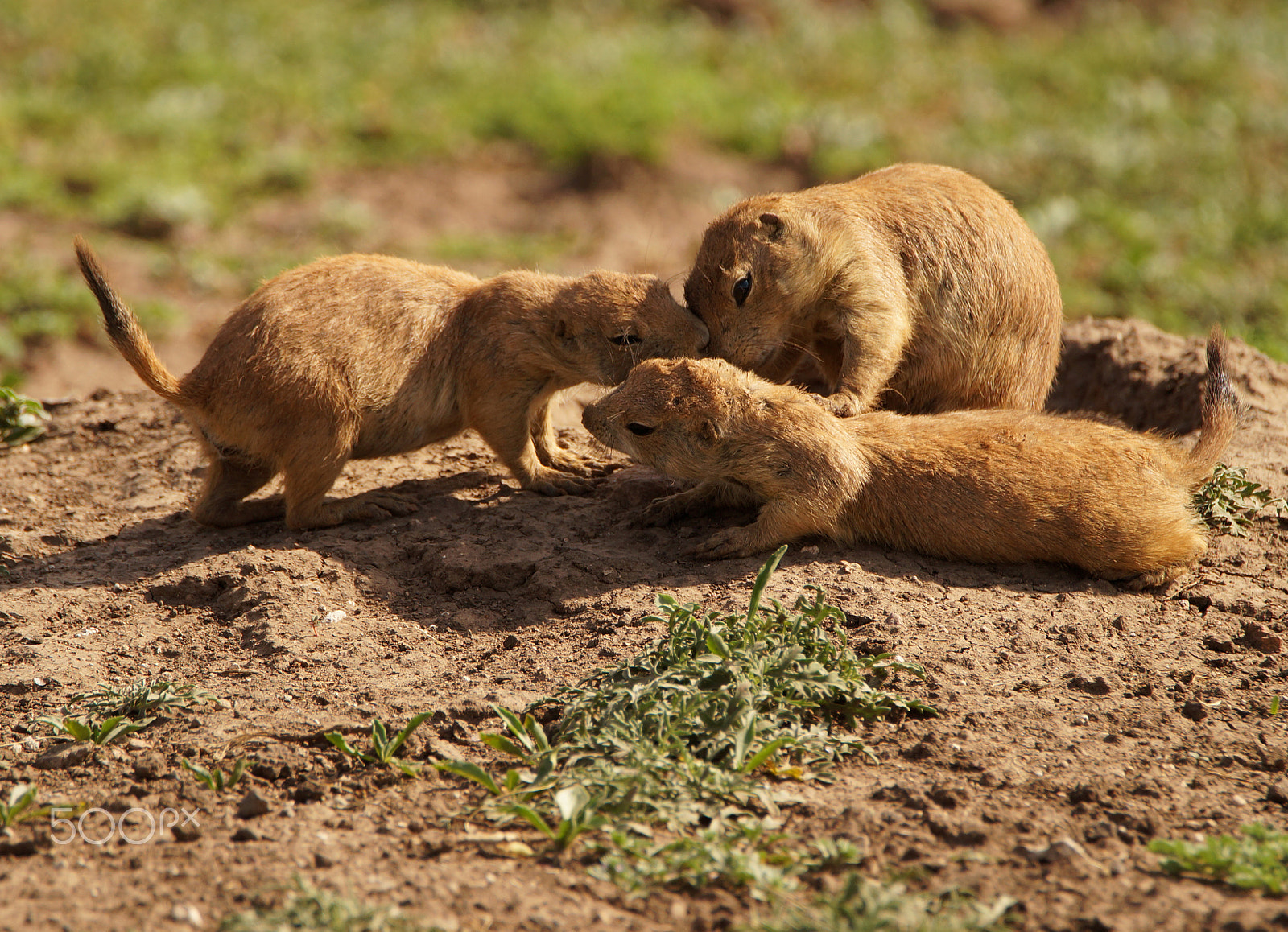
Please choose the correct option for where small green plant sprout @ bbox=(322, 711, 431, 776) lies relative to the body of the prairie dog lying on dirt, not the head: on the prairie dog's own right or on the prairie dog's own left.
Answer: on the prairie dog's own left

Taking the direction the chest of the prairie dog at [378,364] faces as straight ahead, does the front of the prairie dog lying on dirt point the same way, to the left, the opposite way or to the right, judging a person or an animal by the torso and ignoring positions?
the opposite way

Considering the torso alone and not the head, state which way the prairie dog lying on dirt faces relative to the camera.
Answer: to the viewer's left

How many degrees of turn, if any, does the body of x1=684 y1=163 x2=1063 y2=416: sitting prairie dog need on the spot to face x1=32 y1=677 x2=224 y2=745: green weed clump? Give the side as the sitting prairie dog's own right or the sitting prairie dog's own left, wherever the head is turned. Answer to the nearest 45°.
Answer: approximately 45° to the sitting prairie dog's own left

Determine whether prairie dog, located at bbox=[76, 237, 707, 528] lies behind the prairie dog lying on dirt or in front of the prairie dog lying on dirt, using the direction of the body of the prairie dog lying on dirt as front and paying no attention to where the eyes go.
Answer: in front

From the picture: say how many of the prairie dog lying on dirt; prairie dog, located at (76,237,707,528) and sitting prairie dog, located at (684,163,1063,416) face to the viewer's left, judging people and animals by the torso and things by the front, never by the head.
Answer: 2

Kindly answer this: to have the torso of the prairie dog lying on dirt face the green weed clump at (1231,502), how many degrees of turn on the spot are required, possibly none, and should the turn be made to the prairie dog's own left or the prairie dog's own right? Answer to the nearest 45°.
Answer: approximately 135° to the prairie dog's own right

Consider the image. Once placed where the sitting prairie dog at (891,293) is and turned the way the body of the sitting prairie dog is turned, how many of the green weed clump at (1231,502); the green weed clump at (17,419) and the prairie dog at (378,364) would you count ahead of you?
2

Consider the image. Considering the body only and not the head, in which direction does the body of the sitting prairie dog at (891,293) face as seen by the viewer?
to the viewer's left

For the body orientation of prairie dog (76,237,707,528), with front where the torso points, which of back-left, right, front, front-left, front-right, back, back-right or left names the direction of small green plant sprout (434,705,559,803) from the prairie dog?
right

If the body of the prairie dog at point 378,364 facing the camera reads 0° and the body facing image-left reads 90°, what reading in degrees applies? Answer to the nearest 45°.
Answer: approximately 270°

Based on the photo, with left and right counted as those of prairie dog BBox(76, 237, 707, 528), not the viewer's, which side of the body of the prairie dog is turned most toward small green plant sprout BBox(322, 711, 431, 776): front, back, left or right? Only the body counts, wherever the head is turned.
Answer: right

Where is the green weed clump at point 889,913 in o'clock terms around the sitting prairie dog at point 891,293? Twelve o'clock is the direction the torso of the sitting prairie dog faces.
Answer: The green weed clump is roughly at 9 o'clock from the sitting prairie dog.
